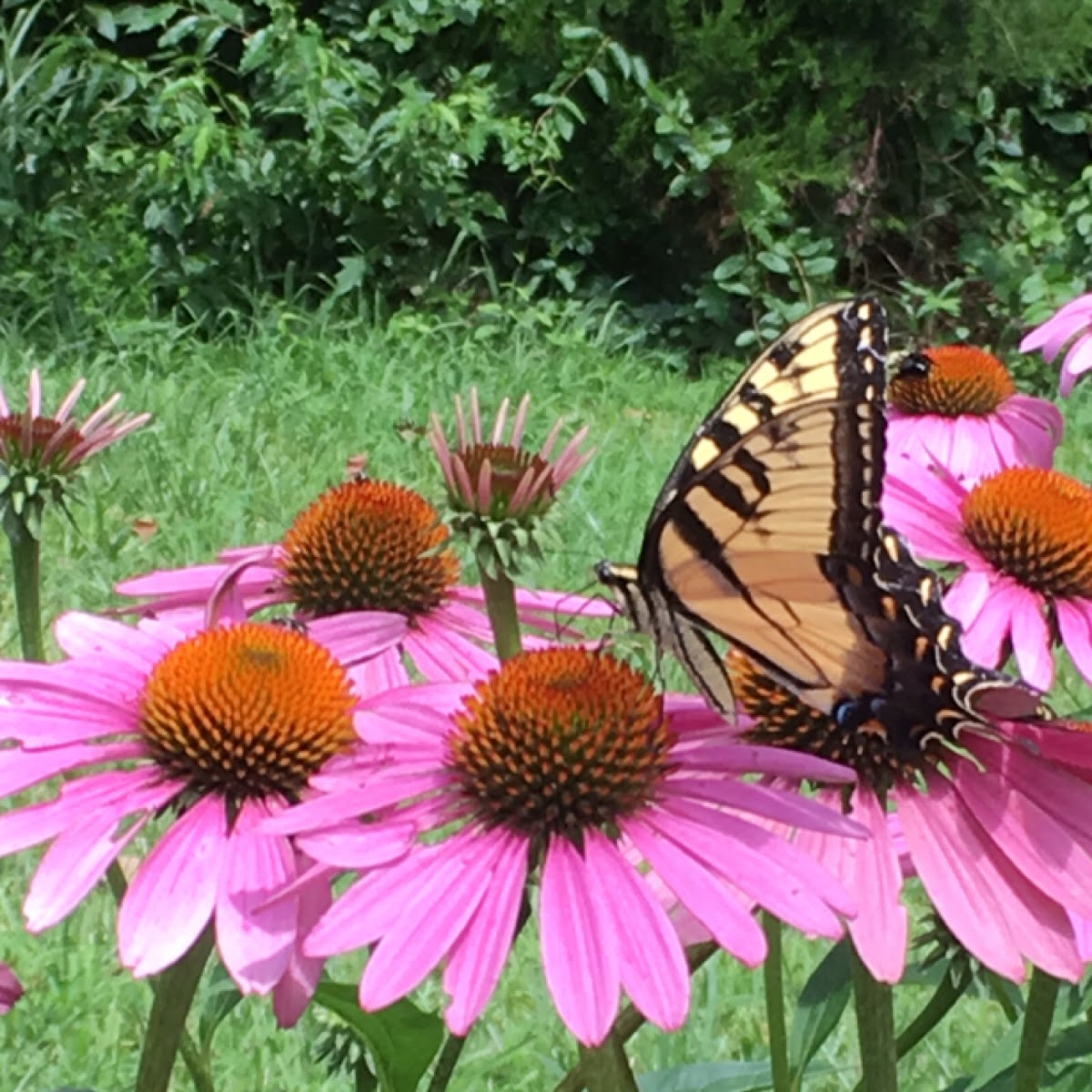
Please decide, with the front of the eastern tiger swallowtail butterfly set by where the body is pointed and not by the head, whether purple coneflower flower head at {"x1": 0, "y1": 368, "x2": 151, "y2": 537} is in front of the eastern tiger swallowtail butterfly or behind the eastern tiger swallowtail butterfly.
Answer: in front

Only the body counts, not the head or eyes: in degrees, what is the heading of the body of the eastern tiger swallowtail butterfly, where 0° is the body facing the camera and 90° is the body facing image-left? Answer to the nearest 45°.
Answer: approximately 90°

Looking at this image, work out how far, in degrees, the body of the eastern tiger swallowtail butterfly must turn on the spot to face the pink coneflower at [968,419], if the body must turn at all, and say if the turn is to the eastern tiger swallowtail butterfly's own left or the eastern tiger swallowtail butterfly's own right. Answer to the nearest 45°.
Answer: approximately 90° to the eastern tiger swallowtail butterfly's own right

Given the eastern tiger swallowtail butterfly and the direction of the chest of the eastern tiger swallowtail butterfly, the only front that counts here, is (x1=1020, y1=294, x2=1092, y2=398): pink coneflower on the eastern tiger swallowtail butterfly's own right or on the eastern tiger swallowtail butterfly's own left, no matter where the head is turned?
on the eastern tiger swallowtail butterfly's own right
